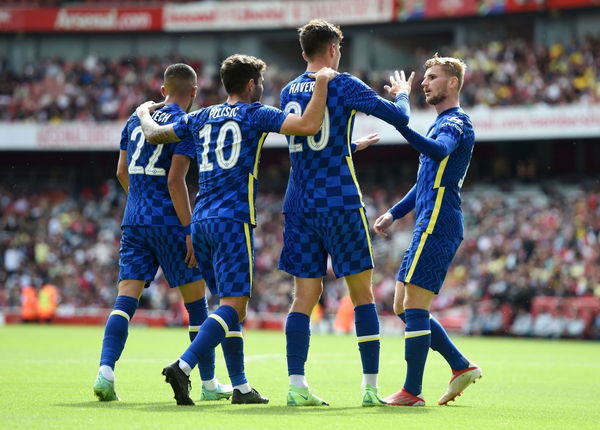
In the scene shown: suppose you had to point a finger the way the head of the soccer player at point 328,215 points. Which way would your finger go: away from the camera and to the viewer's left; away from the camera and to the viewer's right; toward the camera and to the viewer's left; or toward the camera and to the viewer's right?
away from the camera and to the viewer's right

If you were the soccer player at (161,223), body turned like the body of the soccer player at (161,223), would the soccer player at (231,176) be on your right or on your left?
on your right

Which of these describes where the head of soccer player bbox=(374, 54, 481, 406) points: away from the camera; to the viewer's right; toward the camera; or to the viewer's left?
to the viewer's left

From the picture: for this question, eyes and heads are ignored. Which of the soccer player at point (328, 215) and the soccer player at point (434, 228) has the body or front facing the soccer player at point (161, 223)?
the soccer player at point (434, 228)

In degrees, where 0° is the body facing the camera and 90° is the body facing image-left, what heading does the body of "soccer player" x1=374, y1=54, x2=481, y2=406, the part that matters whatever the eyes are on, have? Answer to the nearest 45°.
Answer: approximately 90°

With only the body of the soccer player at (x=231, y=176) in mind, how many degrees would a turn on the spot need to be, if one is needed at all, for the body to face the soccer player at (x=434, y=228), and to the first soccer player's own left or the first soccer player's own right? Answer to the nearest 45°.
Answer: approximately 45° to the first soccer player's own right

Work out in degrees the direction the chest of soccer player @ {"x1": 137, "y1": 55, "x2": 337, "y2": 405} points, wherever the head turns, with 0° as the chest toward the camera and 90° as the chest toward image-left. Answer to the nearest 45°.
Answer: approximately 225°

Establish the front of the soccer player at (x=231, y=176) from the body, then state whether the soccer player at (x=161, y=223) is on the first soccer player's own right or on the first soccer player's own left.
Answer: on the first soccer player's own left

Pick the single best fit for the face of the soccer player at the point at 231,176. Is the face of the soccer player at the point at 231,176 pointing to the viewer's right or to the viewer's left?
to the viewer's right

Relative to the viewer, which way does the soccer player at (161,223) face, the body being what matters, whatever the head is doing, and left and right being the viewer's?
facing away from the viewer and to the right of the viewer

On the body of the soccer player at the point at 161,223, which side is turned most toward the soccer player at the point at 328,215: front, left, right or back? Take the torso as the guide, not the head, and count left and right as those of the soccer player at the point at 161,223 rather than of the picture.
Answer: right

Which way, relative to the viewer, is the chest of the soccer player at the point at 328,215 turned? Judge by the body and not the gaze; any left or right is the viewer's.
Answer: facing away from the viewer and to the right of the viewer
